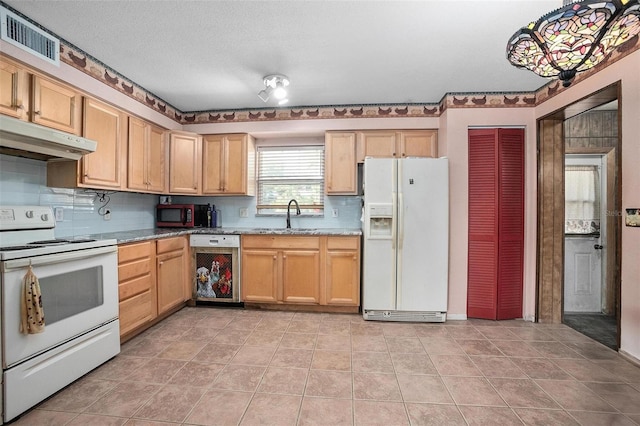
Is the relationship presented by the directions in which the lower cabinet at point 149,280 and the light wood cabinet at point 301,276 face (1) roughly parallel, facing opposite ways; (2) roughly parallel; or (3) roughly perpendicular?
roughly perpendicular

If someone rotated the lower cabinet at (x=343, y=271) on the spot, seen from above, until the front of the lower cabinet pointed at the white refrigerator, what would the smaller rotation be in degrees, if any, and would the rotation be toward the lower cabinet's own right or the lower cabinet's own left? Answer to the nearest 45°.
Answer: approximately 90° to the lower cabinet's own left

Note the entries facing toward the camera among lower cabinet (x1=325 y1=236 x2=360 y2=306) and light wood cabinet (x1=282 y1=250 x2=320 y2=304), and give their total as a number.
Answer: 2

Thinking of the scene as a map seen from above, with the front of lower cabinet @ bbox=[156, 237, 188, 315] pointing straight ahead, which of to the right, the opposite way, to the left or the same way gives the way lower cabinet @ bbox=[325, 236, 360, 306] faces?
to the right

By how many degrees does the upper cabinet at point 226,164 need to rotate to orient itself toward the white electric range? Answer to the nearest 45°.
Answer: approximately 45° to its right

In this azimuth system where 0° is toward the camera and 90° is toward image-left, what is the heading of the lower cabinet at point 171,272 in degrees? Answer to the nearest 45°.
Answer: approximately 315°

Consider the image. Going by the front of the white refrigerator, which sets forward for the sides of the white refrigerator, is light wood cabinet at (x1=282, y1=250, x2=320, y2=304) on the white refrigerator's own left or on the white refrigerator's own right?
on the white refrigerator's own right

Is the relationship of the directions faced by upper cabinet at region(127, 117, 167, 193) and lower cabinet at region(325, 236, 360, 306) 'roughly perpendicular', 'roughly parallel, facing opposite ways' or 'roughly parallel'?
roughly perpendicular
